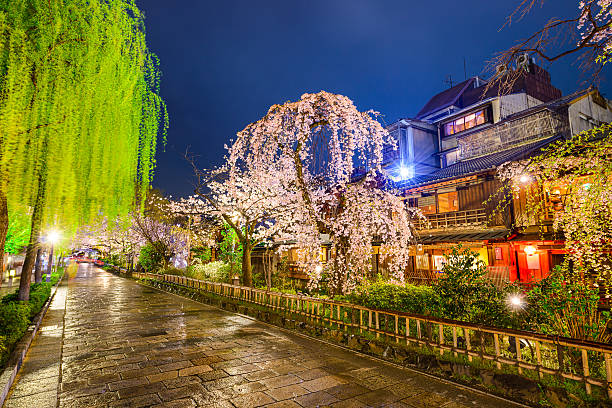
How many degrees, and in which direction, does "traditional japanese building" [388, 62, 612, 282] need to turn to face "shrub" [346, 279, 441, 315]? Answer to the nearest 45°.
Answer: approximately 45° to its left

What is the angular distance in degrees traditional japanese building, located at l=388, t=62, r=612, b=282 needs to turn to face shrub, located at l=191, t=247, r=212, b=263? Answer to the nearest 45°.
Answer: approximately 45° to its right

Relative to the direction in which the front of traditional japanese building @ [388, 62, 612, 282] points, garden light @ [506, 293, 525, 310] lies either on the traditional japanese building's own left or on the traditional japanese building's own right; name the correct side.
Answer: on the traditional japanese building's own left

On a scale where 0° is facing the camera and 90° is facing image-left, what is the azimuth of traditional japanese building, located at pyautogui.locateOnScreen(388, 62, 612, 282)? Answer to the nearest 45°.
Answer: approximately 45°

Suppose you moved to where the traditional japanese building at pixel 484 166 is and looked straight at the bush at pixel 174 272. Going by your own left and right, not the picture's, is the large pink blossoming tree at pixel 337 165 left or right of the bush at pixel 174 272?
left
